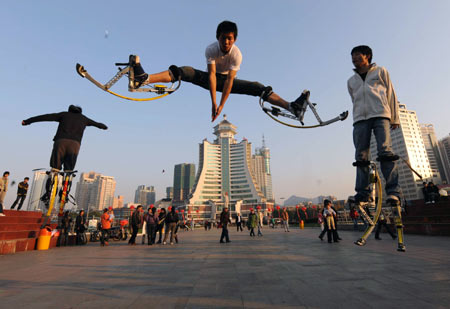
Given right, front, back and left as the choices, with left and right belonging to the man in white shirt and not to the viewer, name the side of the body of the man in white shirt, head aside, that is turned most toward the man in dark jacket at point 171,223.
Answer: back

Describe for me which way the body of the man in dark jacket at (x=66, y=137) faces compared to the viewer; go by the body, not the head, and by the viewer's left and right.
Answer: facing away from the viewer

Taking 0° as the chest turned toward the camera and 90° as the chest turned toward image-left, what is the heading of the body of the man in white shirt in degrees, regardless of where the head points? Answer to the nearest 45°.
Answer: approximately 0°

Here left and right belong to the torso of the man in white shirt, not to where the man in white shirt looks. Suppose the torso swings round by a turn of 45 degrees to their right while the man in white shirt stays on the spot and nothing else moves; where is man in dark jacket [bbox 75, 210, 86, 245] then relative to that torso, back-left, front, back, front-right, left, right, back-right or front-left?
right

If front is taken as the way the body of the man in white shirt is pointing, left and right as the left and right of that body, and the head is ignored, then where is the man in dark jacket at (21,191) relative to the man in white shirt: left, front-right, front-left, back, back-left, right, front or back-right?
back-right

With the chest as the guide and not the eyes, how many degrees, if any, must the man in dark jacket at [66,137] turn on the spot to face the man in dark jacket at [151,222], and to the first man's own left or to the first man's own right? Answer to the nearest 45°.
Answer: approximately 45° to the first man's own right

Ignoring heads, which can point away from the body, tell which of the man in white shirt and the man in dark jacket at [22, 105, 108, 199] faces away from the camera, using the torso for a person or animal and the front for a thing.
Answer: the man in dark jacket

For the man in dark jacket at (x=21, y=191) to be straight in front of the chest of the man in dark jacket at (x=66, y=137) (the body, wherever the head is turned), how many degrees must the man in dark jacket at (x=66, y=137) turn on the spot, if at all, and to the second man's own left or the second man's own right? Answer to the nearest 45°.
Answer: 0° — they already face them

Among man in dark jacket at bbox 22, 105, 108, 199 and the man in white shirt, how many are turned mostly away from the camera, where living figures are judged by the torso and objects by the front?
1

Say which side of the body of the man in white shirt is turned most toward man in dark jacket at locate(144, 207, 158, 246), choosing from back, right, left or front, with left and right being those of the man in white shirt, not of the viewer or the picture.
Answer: back
